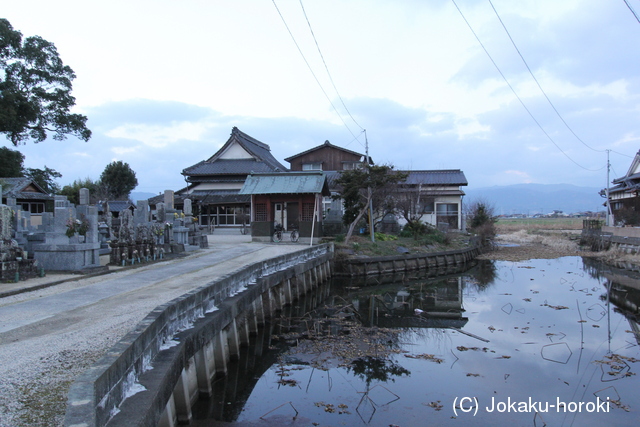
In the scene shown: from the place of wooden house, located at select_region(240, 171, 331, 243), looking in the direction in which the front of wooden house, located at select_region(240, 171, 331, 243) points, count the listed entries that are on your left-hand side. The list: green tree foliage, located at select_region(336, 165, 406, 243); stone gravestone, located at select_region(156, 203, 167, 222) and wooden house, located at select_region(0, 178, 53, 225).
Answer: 1

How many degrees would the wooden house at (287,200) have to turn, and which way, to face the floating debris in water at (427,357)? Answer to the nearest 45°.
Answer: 0° — it already faces it

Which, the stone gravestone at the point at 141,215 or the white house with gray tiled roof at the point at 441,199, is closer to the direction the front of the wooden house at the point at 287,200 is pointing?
the stone gravestone

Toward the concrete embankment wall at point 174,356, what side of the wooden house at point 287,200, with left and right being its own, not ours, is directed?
front

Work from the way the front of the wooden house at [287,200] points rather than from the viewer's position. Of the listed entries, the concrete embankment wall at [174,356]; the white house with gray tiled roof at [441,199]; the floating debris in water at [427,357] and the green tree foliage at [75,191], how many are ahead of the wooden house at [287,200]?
2

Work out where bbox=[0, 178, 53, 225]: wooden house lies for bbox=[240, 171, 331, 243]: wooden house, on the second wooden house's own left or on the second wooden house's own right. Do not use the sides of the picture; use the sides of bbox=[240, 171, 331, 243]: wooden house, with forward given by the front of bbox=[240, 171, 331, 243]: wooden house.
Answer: on the second wooden house's own right

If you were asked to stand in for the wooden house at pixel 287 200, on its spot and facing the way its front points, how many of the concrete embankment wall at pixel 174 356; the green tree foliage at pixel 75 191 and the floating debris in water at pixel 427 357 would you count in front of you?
2

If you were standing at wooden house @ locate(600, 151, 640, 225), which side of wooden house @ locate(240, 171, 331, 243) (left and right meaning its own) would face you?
left

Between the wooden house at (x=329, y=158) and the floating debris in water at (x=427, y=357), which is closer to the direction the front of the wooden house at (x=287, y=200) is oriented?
the floating debris in water

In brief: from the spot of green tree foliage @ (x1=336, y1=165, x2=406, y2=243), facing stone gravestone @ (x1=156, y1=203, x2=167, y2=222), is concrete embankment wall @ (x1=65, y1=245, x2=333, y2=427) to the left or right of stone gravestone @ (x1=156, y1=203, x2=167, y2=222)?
left

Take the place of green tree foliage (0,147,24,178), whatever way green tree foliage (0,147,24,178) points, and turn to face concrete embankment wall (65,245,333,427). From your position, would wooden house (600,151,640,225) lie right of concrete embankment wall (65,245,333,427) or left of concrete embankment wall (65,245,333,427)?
left

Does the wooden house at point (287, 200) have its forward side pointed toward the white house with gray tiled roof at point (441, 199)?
no

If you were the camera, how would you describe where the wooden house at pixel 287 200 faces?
facing the viewer

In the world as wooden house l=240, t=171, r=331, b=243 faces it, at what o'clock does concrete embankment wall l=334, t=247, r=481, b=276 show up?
The concrete embankment wall is roughly at 9 o'clock from the wooden house.

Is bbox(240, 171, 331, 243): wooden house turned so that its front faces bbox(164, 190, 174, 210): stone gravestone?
no

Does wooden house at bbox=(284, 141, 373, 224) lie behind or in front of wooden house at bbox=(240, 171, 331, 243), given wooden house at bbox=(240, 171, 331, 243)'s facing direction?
behind

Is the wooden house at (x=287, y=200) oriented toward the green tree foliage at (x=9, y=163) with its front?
no

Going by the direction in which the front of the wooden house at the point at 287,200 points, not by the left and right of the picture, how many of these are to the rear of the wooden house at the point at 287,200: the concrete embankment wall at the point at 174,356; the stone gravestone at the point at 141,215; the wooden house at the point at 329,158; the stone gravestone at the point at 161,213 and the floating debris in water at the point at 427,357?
1
